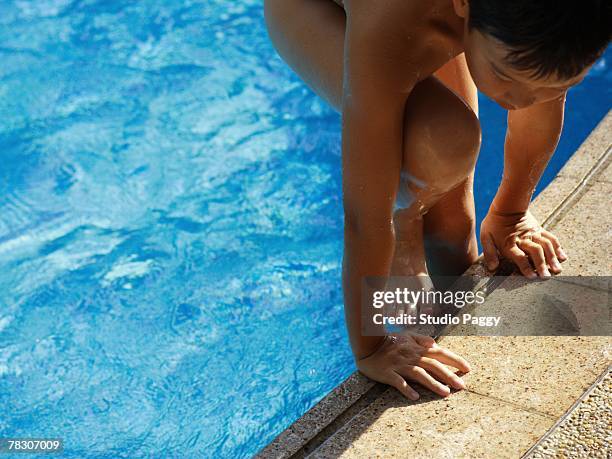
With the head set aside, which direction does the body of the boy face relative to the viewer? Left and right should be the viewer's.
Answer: facing the viewer and to the right of the viewer
